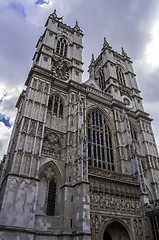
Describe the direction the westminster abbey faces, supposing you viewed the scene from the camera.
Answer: facing the viewer and to the right of the viewer
